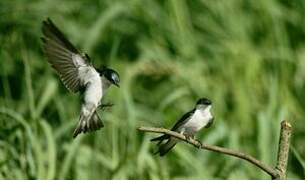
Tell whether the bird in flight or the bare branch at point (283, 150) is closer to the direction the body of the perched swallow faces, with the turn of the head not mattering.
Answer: the bare branch

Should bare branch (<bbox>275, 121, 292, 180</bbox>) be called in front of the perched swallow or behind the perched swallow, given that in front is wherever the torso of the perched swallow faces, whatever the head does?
in front

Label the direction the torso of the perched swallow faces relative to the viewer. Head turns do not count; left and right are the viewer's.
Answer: facing the viewer and to the right of the viewer

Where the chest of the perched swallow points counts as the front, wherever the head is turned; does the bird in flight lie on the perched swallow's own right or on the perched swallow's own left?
on the perched swallow's own right
